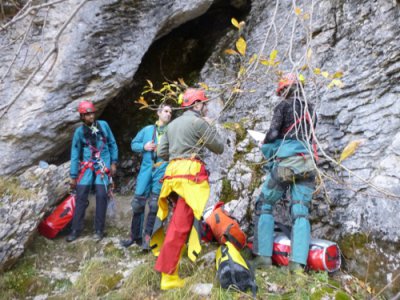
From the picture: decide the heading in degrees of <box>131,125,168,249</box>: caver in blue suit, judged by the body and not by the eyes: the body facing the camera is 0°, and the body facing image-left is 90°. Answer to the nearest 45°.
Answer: approximately 315°

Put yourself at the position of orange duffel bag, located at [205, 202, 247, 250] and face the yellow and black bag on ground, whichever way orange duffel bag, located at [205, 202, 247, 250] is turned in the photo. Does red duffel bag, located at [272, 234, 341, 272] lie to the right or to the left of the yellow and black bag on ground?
left

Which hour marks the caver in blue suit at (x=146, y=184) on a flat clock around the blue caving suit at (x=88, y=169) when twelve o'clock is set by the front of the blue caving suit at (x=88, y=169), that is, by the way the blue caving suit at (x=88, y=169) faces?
the caver in blue suit at (x=146, y=184) is roughly at 10 o'clock from the blue caving suit at (x=88, y=169).

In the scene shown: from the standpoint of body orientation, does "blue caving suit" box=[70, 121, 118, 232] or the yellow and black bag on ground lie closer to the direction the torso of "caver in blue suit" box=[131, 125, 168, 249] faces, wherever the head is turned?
the yellow and black bag on ground

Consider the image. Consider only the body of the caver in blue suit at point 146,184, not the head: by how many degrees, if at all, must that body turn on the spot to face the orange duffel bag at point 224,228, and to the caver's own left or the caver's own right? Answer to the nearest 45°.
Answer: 0° — they already face it

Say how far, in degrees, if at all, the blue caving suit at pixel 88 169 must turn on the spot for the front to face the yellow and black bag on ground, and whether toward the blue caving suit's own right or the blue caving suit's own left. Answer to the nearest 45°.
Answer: approximately 45° to the blue caving suit's own left

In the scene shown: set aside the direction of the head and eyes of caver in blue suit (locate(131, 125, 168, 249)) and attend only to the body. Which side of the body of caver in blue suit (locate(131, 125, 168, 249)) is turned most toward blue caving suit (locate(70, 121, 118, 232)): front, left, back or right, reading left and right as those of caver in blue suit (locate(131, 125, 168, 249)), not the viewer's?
right

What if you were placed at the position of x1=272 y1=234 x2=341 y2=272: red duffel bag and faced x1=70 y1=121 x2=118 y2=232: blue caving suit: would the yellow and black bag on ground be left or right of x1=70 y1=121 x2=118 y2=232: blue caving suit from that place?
left

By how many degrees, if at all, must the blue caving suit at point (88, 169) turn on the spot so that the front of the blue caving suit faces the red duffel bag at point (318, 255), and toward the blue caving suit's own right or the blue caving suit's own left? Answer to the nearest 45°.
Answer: approximately 45° to the blue caving suit's own left

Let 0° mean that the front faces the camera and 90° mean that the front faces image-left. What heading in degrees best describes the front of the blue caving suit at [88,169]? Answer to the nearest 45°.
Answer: approximately 0°
